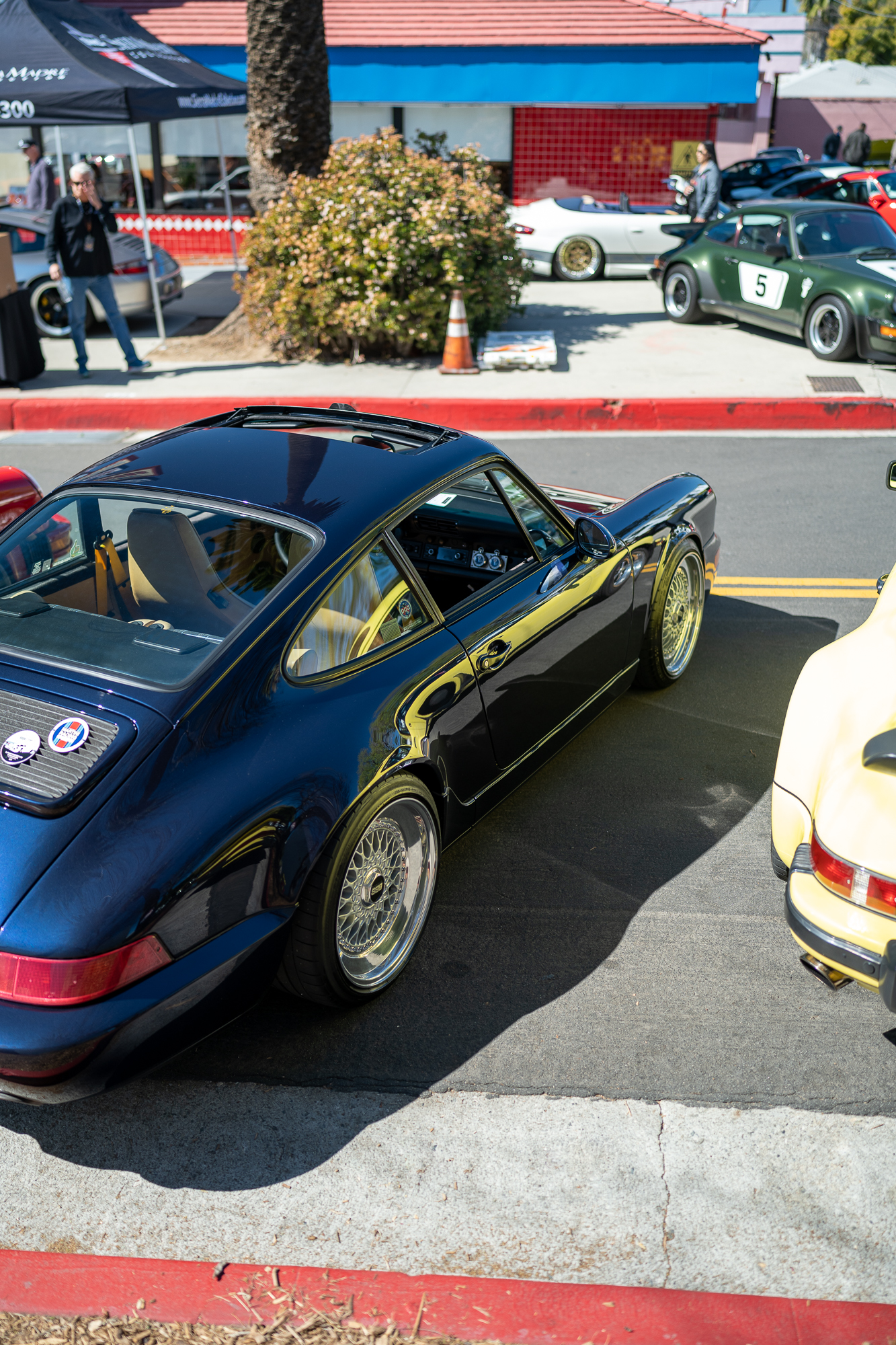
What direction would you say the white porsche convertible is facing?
to the viewer's right

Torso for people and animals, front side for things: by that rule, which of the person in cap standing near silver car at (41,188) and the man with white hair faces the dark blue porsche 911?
the man with white hair

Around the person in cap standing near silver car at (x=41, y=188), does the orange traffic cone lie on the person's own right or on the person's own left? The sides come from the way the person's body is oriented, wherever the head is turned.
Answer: on the person's own left

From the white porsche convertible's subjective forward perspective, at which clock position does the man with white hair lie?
The man with white hair is roughly at 4 o'clock from the white porsche convertible.

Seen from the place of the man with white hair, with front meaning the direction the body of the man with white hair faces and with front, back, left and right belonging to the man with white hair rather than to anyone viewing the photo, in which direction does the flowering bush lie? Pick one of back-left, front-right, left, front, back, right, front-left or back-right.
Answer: left

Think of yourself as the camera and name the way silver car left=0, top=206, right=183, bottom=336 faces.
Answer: facing away from the viewer and to the left of the viewer

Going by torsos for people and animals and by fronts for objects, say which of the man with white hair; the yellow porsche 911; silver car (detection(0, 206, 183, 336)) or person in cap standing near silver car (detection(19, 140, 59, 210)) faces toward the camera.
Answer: the man with white hair

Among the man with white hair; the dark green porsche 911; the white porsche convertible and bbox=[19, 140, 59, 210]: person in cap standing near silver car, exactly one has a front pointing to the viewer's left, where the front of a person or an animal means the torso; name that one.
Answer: the person in cap standing near silver car

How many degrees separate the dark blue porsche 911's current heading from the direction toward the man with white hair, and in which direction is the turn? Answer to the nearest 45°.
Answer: approximately 45° to its left

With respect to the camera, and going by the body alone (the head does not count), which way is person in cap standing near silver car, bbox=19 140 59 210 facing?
to the viewer's left

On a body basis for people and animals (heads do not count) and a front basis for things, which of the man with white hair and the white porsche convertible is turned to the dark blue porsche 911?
the man with white hair

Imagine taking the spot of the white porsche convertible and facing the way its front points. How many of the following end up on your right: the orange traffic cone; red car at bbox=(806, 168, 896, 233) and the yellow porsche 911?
2

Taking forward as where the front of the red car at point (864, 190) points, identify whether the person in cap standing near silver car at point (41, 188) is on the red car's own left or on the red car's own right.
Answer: on the red car's own right

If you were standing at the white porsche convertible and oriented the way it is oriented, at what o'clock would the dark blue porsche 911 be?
The dark blue porsche 911 is roughly at 3 o'clock from the white porsche convertible.
